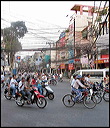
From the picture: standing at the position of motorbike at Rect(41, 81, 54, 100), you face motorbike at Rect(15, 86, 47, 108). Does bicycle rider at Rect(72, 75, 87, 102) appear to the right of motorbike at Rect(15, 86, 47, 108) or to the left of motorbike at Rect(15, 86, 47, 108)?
left

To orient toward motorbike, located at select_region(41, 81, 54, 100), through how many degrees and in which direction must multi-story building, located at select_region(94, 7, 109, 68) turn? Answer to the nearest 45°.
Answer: approximately 45° to its left

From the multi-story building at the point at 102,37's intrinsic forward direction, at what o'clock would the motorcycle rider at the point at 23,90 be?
The motorcycle rider is roughly at 11 o'clock from the multi-story building.

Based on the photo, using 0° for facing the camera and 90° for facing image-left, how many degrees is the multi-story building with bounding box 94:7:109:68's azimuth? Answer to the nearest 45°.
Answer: approximately 45°
